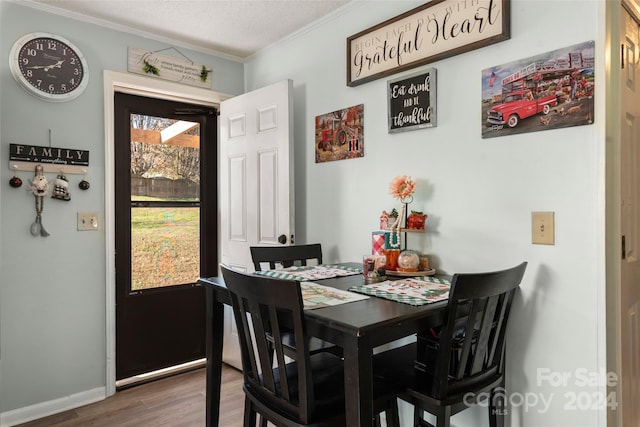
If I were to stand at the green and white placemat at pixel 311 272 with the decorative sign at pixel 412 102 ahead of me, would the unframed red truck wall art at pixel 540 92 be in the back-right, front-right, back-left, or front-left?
front-right

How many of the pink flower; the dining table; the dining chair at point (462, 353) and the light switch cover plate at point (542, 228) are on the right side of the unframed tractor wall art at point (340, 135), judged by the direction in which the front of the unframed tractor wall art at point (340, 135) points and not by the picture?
0

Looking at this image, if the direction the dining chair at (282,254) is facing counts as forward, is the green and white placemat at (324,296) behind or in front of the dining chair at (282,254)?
in front

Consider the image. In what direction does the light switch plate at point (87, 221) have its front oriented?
toward the camera

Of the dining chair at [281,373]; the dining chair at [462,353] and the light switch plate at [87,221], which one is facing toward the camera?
the light switch plate

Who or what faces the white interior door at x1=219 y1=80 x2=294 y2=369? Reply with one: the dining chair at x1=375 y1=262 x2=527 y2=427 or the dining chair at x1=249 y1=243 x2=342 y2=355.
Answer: the dining chair at x1=375 y1=262 x2=527 y2=427

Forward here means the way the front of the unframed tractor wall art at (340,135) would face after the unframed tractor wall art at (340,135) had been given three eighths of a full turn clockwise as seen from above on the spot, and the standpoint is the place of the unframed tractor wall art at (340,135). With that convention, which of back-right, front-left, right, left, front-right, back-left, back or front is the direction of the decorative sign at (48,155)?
left

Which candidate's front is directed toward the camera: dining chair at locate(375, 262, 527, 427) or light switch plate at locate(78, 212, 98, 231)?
the light switch plate

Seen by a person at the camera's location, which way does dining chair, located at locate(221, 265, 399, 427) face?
facing away from the viewer and to the right of the viewer

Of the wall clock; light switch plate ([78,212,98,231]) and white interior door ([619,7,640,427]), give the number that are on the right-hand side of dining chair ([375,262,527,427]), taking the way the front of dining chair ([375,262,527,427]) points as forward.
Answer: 1

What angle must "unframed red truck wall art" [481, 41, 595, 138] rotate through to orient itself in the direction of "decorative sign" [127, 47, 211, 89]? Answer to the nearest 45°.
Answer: approximately 45° to its right

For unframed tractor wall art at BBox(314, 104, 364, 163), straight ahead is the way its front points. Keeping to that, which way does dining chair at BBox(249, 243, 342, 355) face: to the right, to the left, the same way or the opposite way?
to the left

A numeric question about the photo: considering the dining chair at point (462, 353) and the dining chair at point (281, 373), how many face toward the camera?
0

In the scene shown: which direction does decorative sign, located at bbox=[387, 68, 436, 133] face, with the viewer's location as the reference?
facing the viewer and to the left of the viewer

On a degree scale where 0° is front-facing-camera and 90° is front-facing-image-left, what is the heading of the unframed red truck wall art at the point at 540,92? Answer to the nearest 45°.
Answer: approximately 45°
